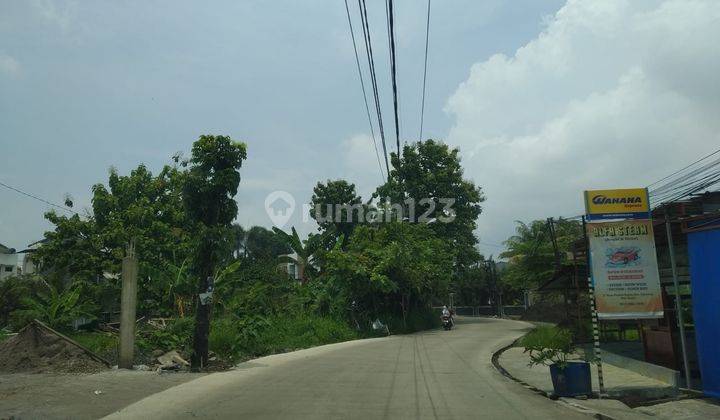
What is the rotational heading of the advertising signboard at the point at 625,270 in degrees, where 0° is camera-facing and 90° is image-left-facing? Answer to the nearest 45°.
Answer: approximately 0°

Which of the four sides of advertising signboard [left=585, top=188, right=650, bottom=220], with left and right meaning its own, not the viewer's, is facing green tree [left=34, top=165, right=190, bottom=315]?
right

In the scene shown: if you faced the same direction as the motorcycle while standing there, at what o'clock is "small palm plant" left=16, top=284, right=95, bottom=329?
The small palm plant is roughly at 1 o'clock from the motorcycle.

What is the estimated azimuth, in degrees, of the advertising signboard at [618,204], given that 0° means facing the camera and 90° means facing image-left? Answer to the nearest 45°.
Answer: approximately 0°

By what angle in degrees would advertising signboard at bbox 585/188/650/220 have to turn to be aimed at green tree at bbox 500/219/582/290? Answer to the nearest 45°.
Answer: approximately 180°

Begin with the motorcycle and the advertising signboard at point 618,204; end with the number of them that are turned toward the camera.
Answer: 2

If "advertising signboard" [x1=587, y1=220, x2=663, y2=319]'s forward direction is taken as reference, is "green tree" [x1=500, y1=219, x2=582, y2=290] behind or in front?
behind

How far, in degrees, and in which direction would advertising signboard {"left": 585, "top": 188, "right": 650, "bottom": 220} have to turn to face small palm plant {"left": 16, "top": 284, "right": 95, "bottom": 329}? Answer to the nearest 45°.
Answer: approximately 90° to its right
